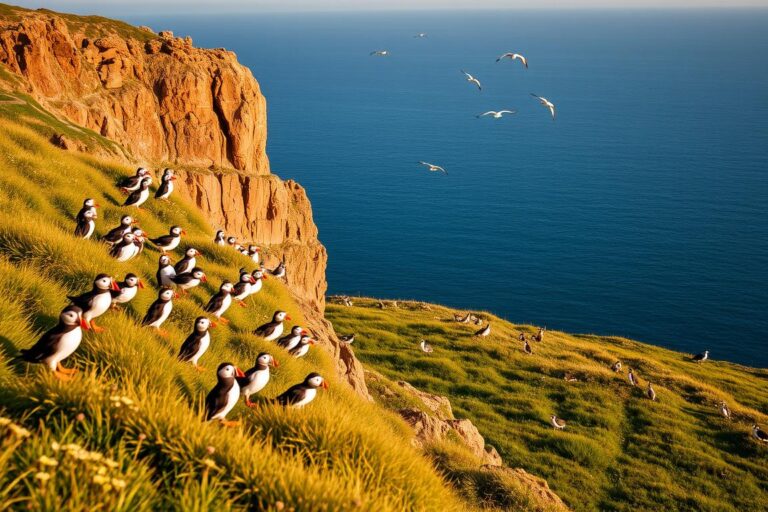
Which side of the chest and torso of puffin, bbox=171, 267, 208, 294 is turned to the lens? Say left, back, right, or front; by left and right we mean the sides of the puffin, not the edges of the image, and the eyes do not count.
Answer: right

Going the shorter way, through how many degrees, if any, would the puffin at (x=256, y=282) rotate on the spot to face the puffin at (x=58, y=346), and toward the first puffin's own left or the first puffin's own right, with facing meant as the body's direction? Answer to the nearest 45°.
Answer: approximately 90° to the first puffin's own right

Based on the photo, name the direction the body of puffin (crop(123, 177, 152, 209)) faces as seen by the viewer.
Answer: to the viewer's right

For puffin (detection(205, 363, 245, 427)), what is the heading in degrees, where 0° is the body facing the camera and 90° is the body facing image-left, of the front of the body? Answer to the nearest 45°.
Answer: approximately 270°

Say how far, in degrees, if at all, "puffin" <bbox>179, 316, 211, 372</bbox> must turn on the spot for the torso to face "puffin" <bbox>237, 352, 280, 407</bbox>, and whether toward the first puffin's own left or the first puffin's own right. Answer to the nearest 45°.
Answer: approximately 45° to the first puffin's own right

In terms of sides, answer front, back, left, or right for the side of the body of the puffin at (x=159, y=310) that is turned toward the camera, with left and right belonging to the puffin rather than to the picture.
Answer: right
